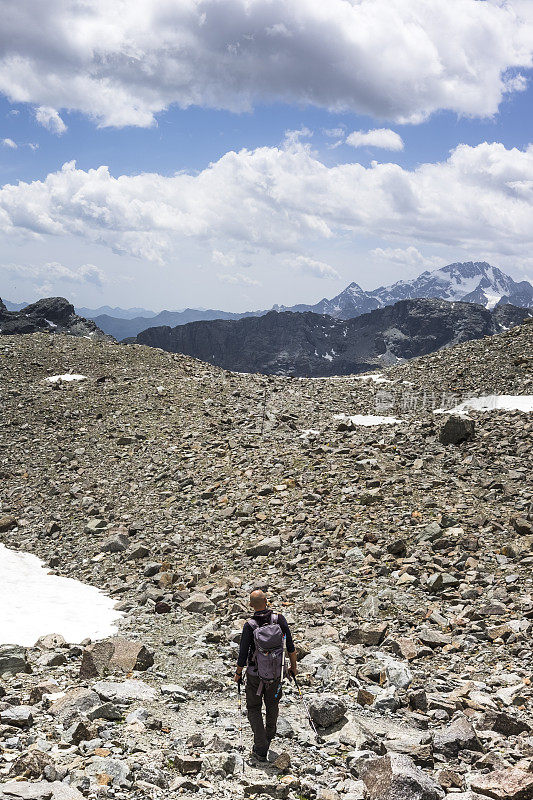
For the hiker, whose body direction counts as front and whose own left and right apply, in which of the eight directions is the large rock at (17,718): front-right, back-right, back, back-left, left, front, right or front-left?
left

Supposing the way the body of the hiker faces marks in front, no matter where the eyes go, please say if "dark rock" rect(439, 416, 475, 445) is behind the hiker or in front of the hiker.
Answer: in front

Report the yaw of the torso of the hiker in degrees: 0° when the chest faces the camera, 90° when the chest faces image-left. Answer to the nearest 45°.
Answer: approximately 180°

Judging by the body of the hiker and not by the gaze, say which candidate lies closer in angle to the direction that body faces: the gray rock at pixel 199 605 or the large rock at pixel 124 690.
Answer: the gray rock

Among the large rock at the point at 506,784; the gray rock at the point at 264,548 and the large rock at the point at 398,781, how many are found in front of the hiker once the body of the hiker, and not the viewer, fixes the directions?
1

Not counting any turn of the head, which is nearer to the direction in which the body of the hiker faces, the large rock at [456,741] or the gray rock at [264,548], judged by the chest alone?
the gray rock

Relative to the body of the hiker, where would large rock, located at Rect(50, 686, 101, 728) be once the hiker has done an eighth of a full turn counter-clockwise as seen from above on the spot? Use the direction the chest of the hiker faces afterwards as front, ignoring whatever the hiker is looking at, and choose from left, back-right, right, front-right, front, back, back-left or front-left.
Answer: front-left

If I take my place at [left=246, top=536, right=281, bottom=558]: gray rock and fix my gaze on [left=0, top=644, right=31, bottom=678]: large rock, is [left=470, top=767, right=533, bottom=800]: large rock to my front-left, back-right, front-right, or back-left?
front-left

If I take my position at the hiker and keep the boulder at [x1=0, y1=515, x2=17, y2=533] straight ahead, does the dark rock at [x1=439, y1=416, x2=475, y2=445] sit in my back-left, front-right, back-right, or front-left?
front-right

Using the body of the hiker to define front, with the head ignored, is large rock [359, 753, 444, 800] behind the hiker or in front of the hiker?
behind

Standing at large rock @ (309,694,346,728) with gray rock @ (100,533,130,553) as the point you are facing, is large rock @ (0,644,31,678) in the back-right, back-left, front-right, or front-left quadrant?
front-left

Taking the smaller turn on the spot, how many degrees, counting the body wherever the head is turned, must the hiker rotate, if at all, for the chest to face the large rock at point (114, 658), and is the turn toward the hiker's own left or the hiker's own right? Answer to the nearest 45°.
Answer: approximately 45° to the hiker's own left
